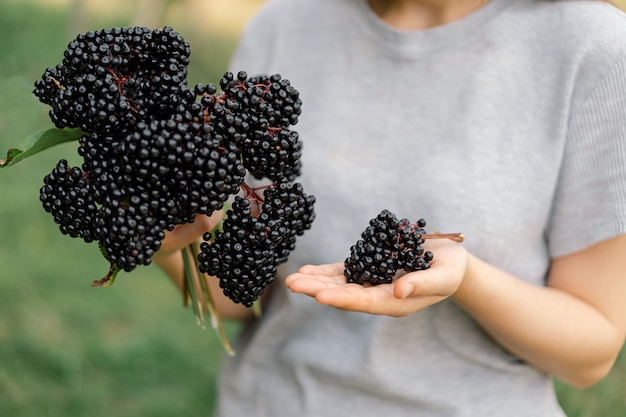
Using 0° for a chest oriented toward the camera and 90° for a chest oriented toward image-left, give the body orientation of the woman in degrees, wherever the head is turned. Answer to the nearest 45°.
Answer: approximately 0°
